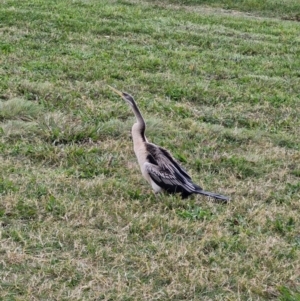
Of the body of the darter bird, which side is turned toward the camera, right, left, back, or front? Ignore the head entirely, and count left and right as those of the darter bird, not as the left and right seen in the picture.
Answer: left
